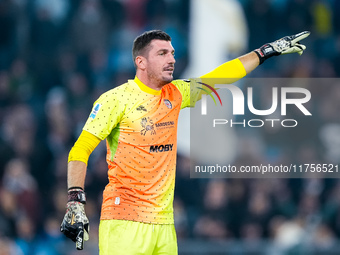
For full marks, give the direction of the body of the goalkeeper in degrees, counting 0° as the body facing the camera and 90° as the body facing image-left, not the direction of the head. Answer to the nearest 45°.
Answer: approximately 315°
